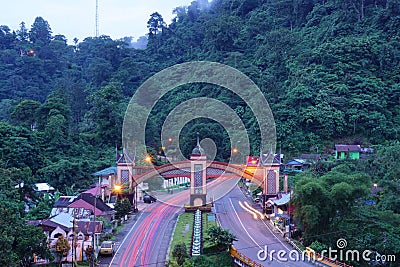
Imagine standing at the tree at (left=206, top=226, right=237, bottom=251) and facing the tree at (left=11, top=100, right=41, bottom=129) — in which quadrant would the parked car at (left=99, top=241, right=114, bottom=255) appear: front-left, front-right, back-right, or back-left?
front-left

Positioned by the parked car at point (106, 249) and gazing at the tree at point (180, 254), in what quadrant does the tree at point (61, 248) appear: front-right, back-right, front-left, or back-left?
back-right

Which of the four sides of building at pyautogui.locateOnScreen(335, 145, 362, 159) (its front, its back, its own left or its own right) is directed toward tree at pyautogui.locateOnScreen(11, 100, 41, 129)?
right

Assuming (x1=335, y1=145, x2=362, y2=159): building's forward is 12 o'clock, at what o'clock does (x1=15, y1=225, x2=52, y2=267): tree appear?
The tree is roughly at 1 o'clock from the building.

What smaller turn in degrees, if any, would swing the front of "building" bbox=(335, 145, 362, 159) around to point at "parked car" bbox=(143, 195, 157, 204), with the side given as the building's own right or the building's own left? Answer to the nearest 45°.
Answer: approximately 45° to the building's own right

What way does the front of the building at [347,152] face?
toward the camera

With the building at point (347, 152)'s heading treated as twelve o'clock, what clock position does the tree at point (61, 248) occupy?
The tree is roughly at 1 o'clock from the building.

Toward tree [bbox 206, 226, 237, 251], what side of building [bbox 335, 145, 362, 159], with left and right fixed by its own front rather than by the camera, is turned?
front

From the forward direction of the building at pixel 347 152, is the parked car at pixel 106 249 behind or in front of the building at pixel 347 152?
in front
